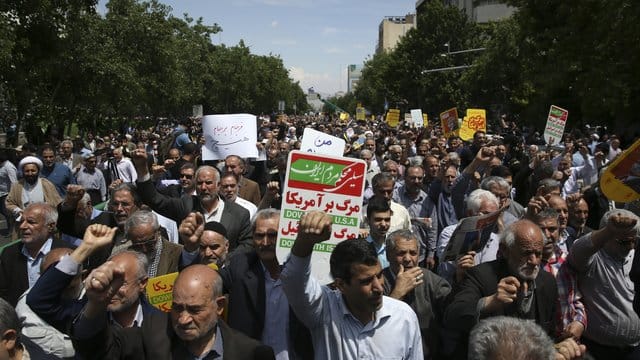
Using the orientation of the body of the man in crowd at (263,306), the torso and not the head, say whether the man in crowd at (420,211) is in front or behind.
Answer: behind

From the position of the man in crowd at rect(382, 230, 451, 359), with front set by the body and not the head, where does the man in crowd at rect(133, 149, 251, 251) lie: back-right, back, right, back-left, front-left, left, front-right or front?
back-right

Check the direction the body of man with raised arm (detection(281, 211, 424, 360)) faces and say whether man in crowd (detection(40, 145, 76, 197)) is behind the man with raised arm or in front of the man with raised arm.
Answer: behind

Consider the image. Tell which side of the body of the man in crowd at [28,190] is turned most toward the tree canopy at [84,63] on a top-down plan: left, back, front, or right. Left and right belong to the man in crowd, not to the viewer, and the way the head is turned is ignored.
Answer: back

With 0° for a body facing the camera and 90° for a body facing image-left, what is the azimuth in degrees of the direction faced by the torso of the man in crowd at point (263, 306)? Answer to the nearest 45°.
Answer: approximately 0°

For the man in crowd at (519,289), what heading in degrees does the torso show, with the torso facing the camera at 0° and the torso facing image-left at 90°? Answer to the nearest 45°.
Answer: approximately 315°

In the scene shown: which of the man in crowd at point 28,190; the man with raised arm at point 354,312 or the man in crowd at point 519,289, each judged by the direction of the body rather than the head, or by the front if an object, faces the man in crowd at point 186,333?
the man in crowd at point 28,190

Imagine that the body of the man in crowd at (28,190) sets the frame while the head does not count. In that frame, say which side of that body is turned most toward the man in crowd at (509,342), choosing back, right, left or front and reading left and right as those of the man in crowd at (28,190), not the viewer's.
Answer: front

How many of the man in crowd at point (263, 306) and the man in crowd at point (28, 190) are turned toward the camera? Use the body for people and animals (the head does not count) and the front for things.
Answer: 2

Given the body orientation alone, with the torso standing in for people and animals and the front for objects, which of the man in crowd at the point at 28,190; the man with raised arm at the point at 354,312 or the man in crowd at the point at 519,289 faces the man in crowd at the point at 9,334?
the man in crowd at the point at 28,190

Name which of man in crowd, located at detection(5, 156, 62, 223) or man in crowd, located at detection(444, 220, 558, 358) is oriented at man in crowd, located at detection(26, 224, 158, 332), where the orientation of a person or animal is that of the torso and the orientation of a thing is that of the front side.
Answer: man in crowd, located at detection(5, 156, 62, 223)

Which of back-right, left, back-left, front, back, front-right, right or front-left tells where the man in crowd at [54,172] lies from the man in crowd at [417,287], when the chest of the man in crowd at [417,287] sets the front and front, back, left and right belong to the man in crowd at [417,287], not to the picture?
back-right
